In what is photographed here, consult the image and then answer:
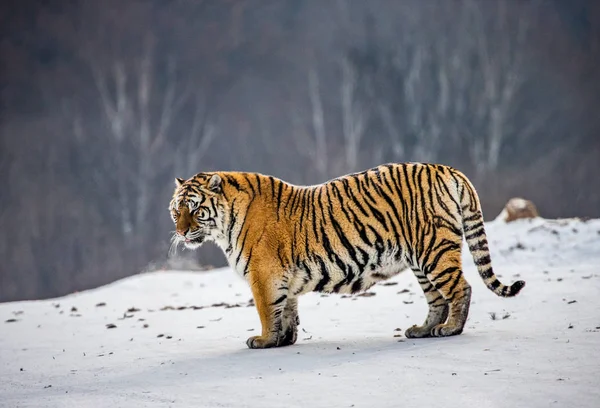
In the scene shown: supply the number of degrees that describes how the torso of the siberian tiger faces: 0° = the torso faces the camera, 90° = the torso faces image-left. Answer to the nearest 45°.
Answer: approximately 90°
